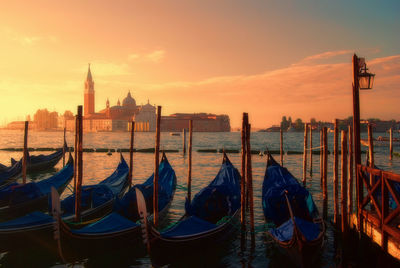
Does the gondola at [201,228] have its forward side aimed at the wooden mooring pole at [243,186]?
no

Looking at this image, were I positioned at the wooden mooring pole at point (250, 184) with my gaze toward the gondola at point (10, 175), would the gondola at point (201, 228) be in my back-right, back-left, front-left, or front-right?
front-left

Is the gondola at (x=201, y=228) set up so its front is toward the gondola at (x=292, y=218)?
no

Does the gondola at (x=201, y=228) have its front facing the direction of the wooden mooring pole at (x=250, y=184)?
no

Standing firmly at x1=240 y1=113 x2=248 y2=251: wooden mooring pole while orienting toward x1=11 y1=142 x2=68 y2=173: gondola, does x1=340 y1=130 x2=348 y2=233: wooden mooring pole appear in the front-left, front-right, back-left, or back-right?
back-right
